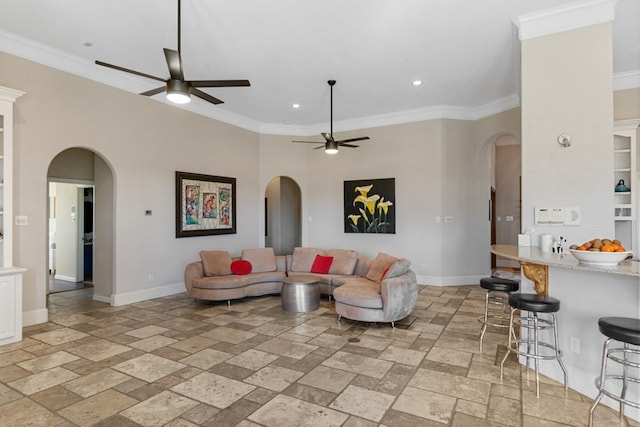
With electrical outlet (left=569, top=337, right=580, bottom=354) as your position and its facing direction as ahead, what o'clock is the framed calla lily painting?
The framed calla lily painting is roughly at 3 o'clock from the electrical outlet.

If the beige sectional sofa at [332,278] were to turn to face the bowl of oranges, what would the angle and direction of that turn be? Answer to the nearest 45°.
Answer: approximately 45° to its left

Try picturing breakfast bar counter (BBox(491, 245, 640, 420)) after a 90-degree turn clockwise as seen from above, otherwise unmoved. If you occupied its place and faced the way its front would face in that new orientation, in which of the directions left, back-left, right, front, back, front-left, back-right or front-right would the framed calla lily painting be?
front

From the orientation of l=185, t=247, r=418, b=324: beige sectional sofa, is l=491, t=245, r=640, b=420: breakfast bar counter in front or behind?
in front

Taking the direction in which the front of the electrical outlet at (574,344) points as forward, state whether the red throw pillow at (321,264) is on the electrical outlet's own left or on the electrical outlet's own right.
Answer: on the electrical outlet's own right

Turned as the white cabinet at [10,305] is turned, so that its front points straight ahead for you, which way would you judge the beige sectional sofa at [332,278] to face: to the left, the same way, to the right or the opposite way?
to the right

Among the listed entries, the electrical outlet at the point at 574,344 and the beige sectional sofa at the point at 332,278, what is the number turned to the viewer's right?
0

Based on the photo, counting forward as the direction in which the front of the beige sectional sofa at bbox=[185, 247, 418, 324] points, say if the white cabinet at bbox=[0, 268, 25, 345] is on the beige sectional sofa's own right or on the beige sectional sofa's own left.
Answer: on the beige sectional sofa's own right

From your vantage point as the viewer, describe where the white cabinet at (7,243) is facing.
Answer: facing the viewer and to the right of the viewer

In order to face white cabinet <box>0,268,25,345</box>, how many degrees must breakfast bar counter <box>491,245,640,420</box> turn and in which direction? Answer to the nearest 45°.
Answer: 0° — it already faces it

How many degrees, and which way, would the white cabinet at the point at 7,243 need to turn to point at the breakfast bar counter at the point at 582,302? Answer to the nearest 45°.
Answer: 0° — it already faces it

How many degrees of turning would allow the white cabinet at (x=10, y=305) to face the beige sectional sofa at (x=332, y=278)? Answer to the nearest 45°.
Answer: approximately 45° to its left

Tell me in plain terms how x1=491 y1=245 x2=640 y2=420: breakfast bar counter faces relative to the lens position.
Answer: facing the viewer and to the left of the viewer

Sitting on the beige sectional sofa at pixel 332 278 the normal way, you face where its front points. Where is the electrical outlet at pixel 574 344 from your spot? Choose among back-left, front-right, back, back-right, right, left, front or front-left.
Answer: front-left

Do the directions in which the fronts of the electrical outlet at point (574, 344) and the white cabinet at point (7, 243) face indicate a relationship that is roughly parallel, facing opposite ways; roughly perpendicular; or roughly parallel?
roughly parallel, facing opposite ways

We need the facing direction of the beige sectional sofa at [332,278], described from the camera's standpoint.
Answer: facing the viewer

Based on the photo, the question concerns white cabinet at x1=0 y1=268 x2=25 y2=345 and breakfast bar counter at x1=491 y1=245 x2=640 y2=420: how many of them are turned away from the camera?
0

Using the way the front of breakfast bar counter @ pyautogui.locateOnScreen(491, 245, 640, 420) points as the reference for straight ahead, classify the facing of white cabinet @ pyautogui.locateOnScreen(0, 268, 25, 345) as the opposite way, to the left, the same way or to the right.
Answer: the opposite way

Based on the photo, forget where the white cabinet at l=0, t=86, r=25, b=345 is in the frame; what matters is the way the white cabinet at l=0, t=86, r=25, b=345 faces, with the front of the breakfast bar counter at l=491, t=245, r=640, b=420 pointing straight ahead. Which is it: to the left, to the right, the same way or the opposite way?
the opposite way
